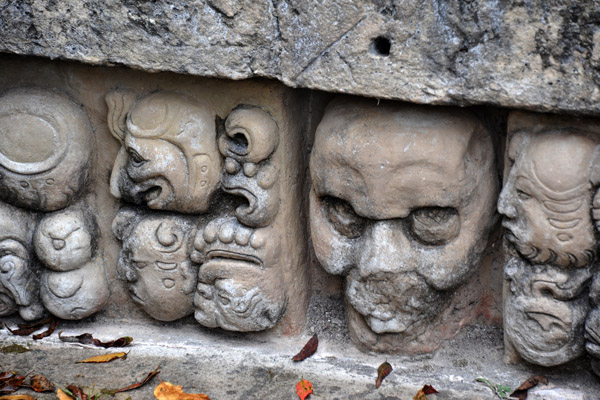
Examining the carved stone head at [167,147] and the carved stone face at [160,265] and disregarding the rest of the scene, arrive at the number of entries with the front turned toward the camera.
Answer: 0

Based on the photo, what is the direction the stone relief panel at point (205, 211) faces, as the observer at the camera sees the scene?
facing the viewer

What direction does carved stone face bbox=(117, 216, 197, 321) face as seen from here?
to the viewer's left

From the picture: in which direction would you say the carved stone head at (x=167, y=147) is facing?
to the viewer's left

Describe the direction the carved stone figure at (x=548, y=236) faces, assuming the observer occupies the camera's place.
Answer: facing to the left of the viewer
